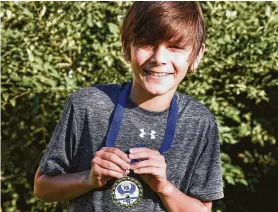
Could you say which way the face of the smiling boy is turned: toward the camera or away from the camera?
toward the camera

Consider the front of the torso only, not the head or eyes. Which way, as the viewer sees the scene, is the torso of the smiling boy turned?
toward the camera
